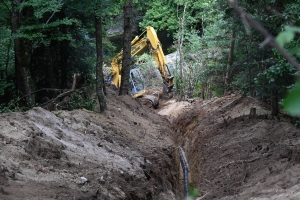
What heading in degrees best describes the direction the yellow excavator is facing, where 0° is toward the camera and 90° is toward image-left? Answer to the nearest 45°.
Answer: approximately 315°

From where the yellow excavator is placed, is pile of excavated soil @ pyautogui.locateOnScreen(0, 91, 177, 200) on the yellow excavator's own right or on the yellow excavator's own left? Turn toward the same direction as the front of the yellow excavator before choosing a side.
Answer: on the yellow excavator's own right

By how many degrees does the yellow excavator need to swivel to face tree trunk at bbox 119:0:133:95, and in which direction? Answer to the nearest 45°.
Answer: approximately 45° to its right

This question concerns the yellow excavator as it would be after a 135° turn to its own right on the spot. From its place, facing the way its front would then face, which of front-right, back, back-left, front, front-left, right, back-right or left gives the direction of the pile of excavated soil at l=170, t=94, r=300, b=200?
left
